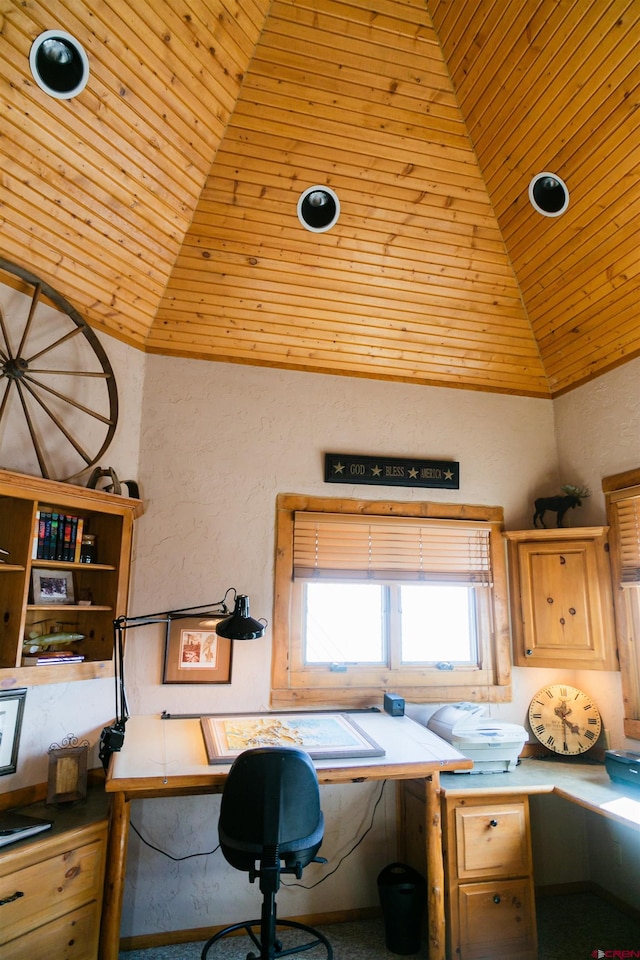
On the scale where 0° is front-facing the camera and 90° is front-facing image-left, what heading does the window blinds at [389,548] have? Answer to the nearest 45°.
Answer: approximately 0°

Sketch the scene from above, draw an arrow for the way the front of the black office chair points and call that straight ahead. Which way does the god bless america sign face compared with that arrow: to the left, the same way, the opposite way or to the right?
the opposite way

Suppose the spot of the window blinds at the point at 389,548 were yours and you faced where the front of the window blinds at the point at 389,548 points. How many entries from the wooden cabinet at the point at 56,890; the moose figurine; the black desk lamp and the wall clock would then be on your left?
2

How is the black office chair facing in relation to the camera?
away from the camera

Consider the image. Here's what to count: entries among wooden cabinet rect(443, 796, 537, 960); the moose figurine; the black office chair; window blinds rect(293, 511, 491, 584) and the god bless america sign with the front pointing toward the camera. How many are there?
3

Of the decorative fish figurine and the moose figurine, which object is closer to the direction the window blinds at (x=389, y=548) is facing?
the decorative fish figurine

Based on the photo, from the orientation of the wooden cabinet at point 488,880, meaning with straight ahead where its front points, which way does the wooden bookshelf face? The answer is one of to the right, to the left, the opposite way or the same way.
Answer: to the left

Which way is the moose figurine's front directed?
to the viewer's right

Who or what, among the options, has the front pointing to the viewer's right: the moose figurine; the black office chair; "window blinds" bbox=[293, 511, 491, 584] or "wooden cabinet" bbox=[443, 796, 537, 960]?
the moose figurine

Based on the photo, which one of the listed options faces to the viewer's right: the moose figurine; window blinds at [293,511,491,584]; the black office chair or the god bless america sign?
the moose figurine

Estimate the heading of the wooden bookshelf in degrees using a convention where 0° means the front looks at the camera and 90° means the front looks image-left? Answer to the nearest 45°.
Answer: approximately 315°

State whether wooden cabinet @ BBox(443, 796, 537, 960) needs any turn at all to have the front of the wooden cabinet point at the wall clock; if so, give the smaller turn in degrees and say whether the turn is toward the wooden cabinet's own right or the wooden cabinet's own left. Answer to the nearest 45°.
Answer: approximately 135° to the wooden cabinet's own left

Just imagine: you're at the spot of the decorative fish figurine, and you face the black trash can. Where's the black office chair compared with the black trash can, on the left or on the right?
right
